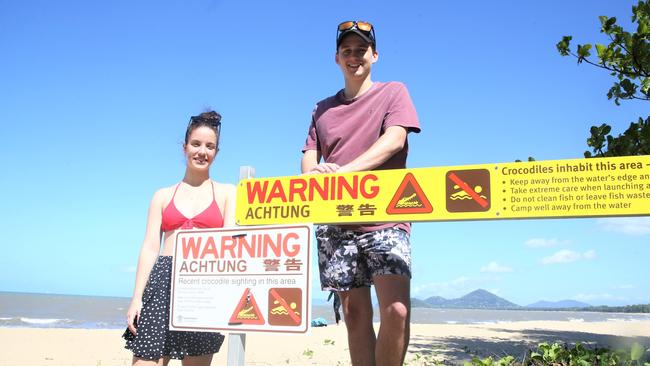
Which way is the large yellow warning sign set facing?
toward the camera

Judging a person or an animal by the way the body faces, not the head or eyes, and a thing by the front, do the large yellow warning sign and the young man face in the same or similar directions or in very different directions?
same or similar directions

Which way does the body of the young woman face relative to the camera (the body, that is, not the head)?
toward the camera

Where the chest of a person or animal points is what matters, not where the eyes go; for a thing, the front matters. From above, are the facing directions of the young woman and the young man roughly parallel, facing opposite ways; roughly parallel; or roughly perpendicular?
roughly parallel

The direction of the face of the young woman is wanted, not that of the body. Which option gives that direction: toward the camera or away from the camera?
toward the camera

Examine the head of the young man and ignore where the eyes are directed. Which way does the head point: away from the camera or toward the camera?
toward the camera

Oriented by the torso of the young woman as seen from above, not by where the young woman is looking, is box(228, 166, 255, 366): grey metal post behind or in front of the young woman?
in front

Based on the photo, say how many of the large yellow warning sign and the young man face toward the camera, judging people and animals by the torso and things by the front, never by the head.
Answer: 2

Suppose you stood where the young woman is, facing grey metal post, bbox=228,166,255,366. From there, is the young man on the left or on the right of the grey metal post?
left

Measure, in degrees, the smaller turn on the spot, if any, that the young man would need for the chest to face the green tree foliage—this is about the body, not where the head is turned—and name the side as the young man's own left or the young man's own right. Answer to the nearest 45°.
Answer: approximately 135° to the young man's own left
